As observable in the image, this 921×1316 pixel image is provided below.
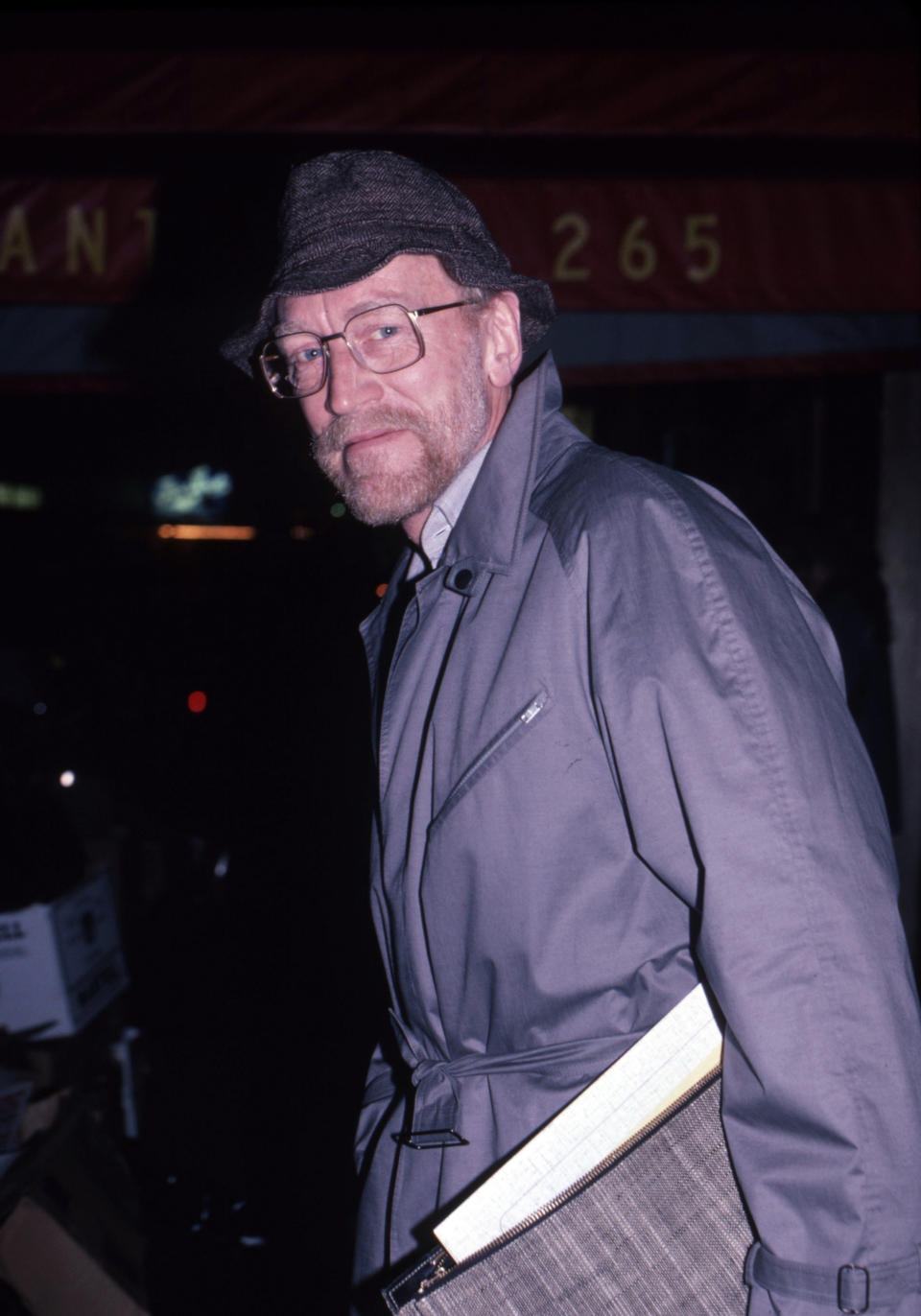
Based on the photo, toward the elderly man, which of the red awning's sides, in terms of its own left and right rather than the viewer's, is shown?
front

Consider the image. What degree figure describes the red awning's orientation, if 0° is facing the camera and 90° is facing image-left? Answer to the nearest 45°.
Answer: approximately 0°

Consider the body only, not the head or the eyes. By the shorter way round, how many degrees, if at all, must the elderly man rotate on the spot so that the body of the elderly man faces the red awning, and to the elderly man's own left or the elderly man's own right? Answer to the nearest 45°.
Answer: approximately 135° to the elderly man's own right

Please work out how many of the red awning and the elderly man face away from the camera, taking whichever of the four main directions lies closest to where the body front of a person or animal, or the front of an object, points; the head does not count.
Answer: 0

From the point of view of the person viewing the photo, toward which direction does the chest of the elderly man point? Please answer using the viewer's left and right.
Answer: facing the viewer and to the left of the viewer
